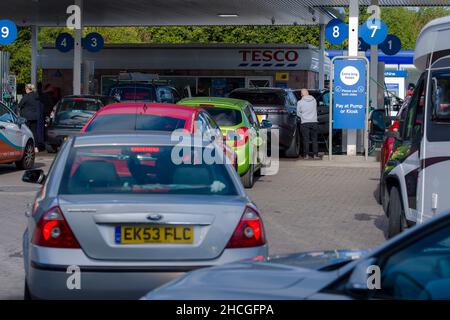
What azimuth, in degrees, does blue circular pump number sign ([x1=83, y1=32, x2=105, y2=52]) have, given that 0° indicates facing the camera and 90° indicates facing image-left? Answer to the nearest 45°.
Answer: approximately 0°

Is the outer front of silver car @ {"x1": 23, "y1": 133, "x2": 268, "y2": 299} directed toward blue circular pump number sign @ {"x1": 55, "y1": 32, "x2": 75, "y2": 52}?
yes

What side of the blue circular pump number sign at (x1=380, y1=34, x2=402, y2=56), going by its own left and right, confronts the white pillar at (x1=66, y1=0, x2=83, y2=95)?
right

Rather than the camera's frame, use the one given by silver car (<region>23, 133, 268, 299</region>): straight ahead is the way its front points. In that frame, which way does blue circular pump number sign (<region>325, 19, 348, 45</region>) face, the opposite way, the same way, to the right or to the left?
the opposite way

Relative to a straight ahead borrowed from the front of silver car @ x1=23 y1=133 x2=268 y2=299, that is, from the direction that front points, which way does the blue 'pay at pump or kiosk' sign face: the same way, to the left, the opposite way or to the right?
the opposite way

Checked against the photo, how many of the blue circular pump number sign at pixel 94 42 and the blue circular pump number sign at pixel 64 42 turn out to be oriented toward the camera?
2

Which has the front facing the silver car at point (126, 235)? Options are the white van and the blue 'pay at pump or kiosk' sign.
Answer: the blue 'pay at pump or kiosk' sign
